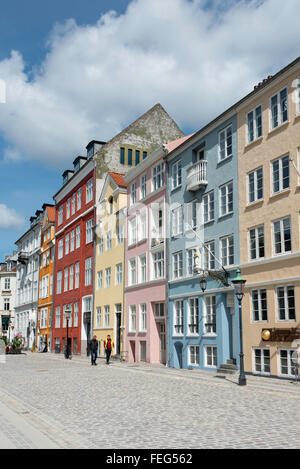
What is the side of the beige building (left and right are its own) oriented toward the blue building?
right

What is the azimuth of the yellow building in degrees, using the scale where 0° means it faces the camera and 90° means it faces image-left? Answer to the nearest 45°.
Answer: approximately 45°

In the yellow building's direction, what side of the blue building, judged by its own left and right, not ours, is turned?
right

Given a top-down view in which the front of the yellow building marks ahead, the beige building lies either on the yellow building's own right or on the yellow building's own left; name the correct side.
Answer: on the yellow building's own left

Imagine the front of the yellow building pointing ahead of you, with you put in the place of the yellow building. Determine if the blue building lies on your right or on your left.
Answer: on your left

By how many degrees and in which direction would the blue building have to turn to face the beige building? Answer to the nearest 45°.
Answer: approximately 90° to its left

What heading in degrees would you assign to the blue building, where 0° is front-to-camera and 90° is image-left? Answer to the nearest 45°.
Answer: approximately 45°

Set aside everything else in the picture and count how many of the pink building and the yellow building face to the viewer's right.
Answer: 0
